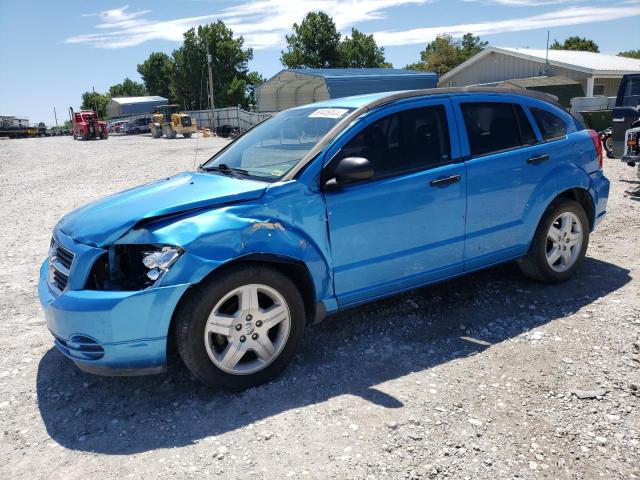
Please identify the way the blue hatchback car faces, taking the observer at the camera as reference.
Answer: facing the viewer and to the left of the viewer

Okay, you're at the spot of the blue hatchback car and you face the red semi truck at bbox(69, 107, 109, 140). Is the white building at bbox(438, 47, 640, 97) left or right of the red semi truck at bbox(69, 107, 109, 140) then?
right

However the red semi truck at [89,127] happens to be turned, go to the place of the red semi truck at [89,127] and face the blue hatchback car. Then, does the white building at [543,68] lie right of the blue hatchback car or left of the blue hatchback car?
left

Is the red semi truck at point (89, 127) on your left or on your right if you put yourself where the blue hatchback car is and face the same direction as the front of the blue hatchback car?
on your right

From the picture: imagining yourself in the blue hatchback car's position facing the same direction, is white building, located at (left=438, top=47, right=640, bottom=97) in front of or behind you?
behind
